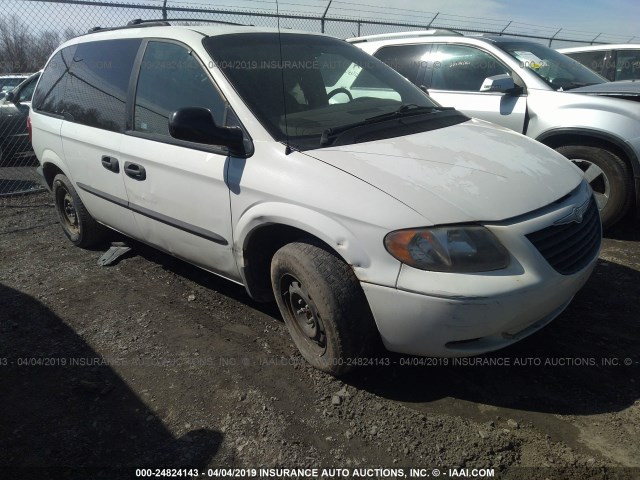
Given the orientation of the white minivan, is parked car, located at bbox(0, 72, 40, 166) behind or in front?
behind

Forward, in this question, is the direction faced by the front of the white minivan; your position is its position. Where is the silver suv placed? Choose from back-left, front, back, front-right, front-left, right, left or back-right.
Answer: left

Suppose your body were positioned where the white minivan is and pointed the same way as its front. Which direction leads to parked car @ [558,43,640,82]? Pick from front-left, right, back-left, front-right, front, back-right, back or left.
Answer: left

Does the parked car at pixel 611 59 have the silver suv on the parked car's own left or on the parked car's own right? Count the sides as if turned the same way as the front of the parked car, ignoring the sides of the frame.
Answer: on the parked car's own right

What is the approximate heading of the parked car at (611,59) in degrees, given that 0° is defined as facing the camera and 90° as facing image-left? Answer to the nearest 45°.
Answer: approximately 270°
